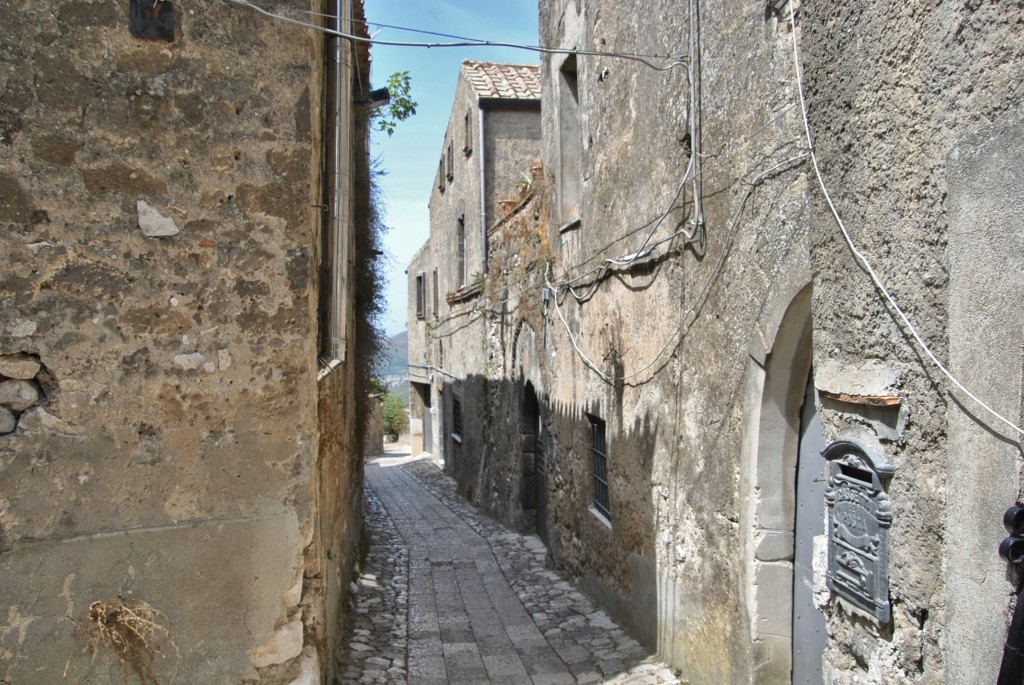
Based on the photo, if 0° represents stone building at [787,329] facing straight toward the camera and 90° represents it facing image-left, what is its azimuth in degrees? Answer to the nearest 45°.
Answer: approximately 45°

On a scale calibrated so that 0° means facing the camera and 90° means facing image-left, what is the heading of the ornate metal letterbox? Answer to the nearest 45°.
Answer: approximately 45°

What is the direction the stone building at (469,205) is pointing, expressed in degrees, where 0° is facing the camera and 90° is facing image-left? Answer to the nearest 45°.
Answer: approximately 45°
